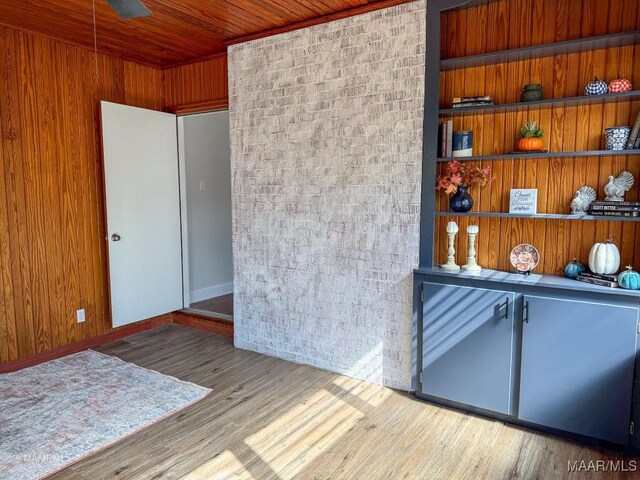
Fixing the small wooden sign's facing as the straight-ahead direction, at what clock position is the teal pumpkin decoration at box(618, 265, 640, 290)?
The teal pumpkin decoration is roughly at 10 o'clock from the small wooden sign.

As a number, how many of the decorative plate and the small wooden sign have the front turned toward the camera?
2
